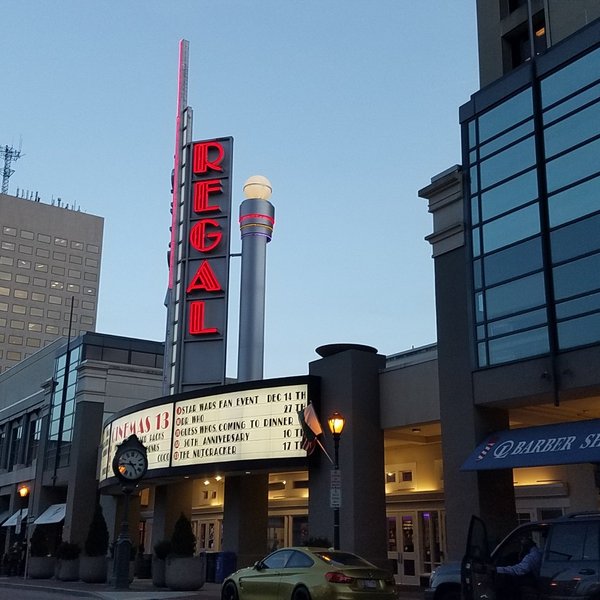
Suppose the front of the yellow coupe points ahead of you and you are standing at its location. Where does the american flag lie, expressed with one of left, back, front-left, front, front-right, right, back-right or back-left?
front-right

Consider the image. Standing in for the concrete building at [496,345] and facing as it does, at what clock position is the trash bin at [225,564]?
The trash bin is roughly at 3 o'clock from the concrete building.

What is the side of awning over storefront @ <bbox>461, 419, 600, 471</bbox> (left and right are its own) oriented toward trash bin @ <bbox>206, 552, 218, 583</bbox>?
right

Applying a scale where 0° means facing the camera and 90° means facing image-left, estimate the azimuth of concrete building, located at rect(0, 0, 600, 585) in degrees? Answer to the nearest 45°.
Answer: approximately 45°

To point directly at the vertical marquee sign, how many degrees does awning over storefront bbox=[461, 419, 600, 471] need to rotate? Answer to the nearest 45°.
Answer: approximately 90° to its right

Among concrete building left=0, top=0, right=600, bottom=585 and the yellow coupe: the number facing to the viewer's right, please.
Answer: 0

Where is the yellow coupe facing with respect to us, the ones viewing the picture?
facing away from the viewer and to the left of the viewer

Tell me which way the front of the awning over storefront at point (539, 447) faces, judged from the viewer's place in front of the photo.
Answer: facing the viewer and to the left of the viewer

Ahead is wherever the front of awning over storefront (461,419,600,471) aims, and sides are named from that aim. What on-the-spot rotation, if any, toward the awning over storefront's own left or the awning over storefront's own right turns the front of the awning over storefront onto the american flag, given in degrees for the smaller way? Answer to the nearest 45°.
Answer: approximately 90° to the awning over storefront's own right

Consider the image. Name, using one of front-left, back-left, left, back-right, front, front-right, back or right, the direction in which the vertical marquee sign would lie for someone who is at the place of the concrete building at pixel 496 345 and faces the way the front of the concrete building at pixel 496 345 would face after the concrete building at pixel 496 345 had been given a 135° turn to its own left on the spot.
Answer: back-left

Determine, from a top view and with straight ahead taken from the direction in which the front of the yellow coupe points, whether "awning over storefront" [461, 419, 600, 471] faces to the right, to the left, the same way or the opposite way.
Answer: to the left

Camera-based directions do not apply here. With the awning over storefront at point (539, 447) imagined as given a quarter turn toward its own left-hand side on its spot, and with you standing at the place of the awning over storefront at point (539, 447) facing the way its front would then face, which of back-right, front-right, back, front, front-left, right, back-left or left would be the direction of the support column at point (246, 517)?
back

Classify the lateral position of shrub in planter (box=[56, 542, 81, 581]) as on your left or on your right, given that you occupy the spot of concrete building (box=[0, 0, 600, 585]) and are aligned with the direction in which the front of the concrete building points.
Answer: on your right
